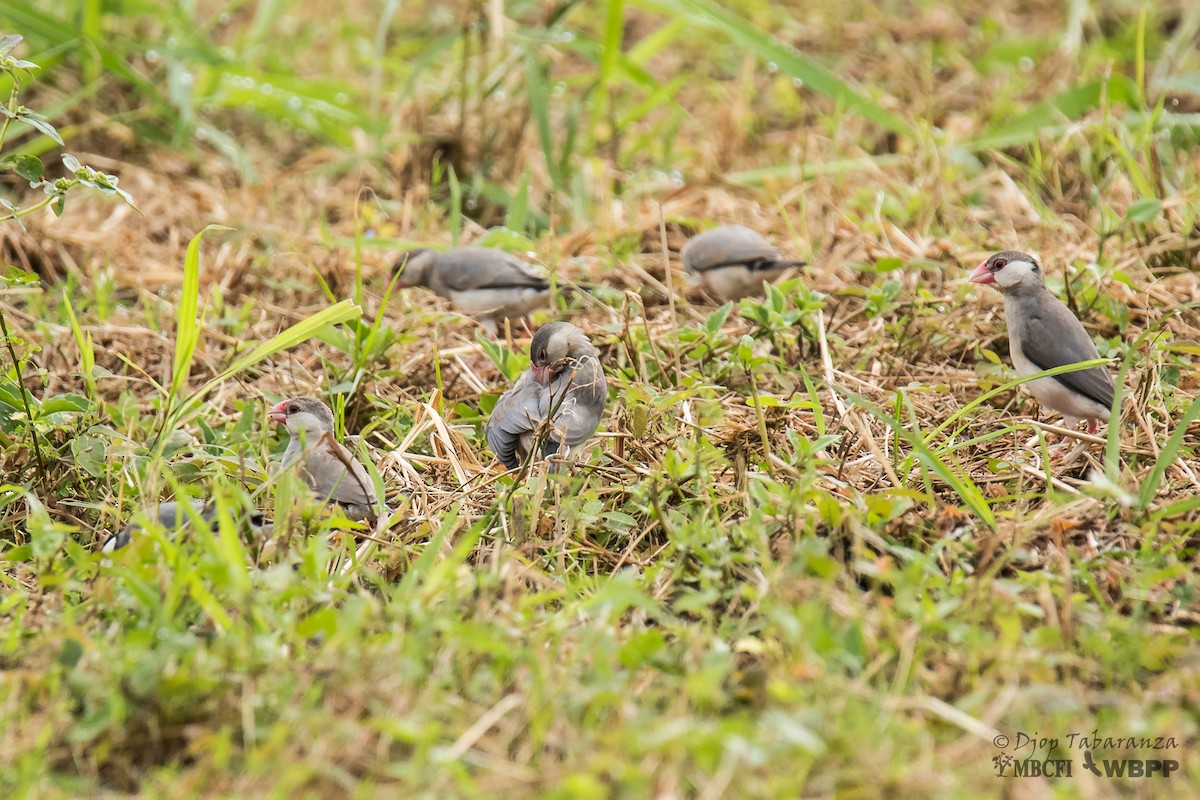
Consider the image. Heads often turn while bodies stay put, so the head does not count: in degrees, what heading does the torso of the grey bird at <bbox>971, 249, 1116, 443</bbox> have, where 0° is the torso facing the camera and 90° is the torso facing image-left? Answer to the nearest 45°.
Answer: approximately 90°

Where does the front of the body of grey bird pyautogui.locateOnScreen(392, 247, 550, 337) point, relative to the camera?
to the viewer's left

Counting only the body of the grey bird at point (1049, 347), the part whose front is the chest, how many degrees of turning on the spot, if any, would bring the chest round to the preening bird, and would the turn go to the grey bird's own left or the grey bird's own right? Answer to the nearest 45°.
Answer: approximately 45° to the grey bird's own left

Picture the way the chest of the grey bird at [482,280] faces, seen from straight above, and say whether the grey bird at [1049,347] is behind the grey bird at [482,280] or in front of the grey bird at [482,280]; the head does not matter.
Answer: behind

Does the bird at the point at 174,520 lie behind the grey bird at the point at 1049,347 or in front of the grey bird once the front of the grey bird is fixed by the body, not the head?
in front

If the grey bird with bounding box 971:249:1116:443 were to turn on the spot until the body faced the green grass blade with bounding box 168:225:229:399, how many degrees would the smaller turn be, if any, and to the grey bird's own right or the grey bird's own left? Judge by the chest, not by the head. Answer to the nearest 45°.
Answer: approximately 45° to the grey bird's own left

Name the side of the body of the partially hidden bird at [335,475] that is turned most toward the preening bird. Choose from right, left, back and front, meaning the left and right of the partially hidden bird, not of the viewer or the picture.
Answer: back

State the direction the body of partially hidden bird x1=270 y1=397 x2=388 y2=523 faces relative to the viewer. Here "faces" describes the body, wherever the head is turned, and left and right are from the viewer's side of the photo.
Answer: facing to the left of the viewer

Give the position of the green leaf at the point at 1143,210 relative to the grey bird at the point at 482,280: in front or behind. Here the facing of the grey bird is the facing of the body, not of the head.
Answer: behind
